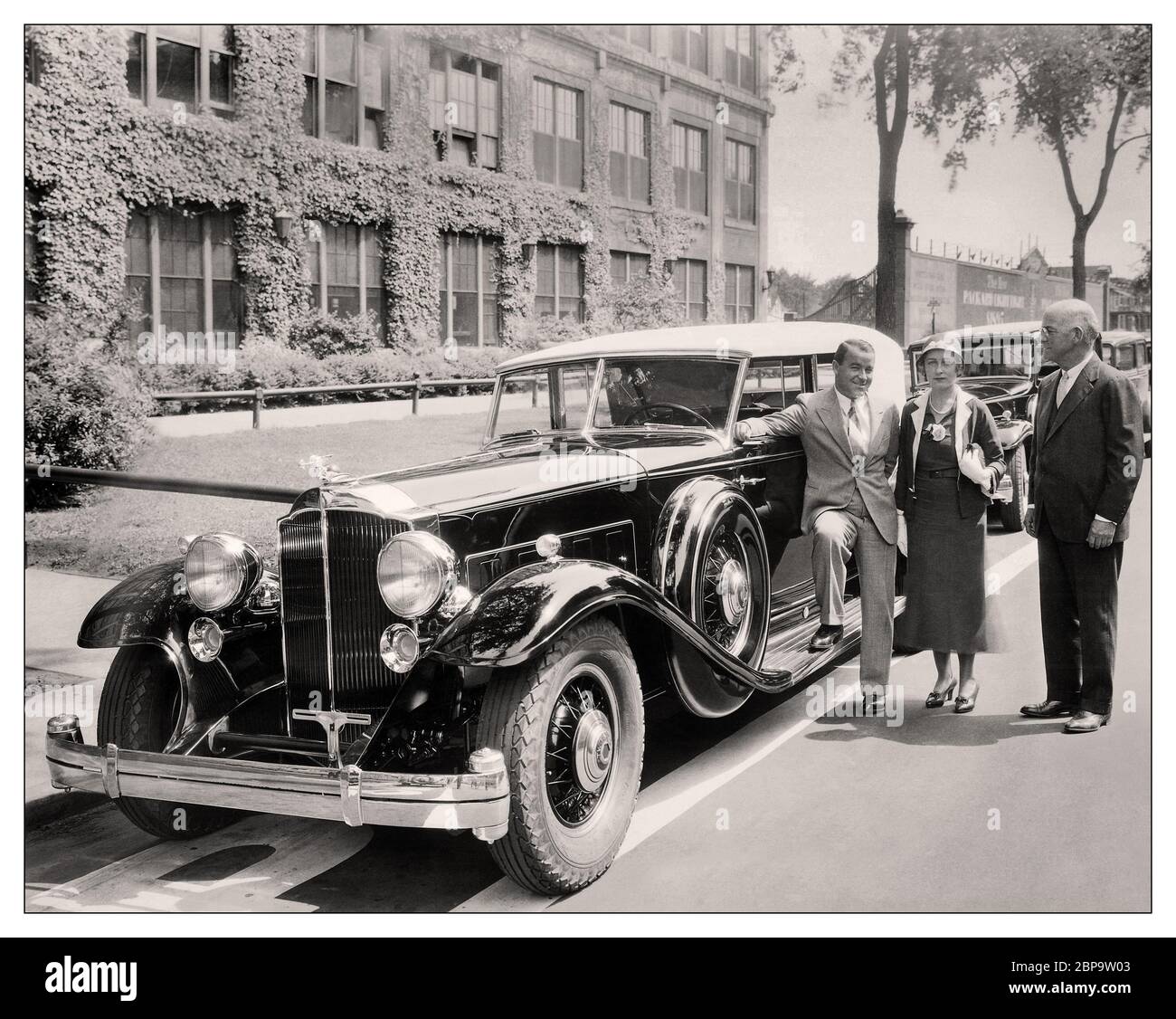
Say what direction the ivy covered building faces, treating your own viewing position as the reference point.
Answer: facing the viewer and to the right of the viewer

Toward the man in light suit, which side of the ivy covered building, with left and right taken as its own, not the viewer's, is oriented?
front

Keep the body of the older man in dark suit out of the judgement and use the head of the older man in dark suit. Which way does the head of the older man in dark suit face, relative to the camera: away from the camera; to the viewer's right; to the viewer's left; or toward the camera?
to the viewer's left

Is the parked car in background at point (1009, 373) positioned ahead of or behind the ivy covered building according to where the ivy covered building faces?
ahead

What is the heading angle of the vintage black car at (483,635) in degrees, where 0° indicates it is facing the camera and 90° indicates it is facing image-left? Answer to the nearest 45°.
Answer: approximately 45°

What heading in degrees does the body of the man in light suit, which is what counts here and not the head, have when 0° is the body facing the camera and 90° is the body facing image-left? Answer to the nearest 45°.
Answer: approximately 0°

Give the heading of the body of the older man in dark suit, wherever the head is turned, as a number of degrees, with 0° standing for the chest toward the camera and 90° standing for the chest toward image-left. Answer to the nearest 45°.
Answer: approximately 45°

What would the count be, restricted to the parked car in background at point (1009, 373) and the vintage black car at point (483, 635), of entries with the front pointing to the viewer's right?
0

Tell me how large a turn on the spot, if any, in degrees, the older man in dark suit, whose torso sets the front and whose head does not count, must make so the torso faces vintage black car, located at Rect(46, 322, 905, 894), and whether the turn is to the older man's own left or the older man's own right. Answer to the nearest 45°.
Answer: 0° — they already face it

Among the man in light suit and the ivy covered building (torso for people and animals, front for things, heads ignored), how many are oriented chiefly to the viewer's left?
0
